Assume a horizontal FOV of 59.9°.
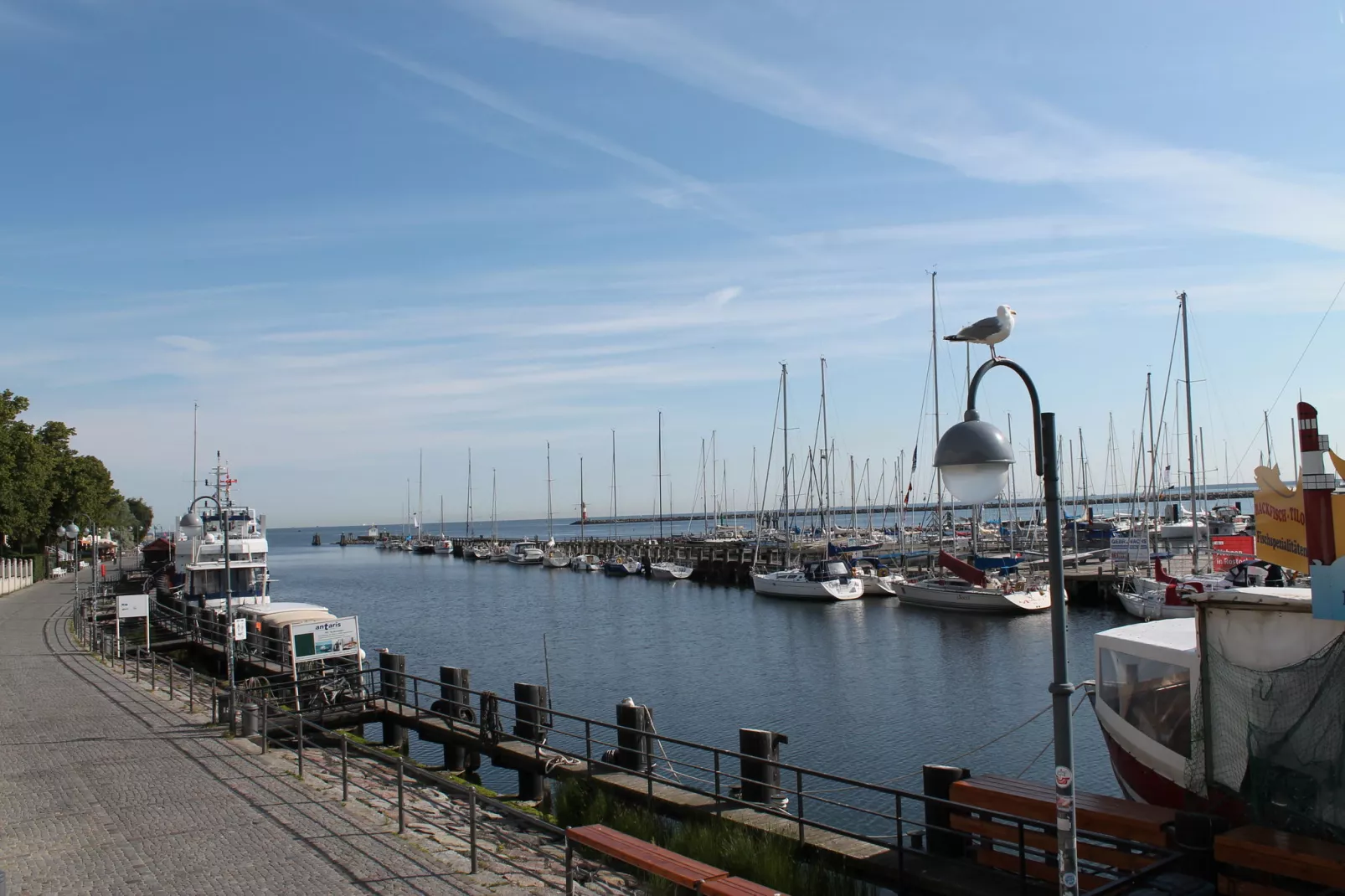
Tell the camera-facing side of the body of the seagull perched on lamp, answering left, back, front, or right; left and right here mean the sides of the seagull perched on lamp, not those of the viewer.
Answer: right

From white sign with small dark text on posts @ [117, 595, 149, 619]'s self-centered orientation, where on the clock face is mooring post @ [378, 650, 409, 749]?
The mooring post is roughly at 11 o'clock from the white sign with small dark text on posts.

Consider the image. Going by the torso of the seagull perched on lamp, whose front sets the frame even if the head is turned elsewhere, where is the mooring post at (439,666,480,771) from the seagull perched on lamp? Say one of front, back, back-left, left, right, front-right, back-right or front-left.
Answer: back-left

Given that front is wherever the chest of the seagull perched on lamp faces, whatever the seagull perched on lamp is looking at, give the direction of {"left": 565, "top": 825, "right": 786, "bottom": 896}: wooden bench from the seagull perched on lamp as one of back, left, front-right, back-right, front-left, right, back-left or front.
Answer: back-left

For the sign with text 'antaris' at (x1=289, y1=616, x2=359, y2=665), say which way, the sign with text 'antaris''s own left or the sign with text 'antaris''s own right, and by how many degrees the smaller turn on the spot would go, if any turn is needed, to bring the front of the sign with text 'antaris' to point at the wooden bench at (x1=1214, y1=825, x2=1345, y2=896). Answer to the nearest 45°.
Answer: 0° — it already faces it

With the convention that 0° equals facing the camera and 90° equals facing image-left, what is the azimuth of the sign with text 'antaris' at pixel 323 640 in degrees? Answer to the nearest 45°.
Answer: approximately 0°
